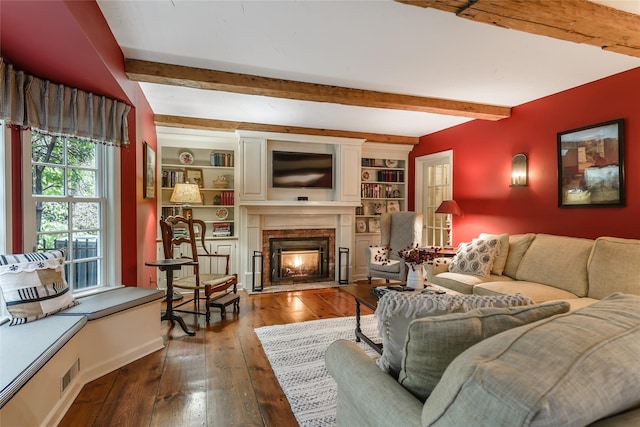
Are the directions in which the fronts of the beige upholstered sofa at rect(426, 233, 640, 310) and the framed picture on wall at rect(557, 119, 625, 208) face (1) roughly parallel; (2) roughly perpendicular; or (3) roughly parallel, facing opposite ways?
roughly parallel

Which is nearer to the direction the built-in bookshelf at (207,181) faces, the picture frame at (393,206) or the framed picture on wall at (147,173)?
the framed picture on wall

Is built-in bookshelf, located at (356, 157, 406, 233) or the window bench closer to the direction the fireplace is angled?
the window bench

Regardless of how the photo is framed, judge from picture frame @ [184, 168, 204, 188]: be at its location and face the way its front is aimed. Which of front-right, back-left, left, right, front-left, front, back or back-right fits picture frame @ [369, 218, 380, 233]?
left

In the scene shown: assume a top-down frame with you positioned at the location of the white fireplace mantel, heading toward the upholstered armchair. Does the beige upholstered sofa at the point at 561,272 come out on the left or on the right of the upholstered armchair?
right

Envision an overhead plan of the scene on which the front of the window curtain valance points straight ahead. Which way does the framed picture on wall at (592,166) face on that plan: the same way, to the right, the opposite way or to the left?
the opposite way

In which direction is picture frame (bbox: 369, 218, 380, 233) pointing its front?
toward the camera

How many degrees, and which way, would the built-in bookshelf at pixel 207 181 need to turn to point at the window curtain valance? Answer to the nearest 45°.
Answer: approximately 45° to its right

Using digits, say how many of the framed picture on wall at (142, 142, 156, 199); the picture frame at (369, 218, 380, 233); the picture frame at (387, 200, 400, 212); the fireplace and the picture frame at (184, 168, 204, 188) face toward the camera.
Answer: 4

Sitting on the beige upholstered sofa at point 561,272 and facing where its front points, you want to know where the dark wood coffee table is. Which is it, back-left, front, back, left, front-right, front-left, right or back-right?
front

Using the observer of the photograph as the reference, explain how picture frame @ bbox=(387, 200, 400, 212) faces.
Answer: facing the viewer

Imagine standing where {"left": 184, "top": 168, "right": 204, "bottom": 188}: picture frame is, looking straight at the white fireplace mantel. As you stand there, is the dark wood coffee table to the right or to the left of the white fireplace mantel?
right

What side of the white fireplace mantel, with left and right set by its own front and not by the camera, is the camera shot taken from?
front

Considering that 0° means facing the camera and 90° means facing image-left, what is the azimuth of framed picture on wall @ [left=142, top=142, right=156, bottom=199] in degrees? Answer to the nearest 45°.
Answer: approximately 270°

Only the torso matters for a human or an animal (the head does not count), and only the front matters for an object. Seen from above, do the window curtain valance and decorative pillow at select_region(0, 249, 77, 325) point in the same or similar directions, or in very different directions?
same or similar directions

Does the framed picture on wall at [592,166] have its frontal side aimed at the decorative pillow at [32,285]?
yes

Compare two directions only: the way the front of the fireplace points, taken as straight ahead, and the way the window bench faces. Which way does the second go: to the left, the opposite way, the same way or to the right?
to the left

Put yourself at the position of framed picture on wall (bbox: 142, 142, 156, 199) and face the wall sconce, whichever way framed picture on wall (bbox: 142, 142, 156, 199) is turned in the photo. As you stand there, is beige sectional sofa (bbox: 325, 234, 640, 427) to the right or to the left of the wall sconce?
right

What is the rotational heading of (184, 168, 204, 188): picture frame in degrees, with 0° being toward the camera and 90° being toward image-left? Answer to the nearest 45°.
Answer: approximately 0°
